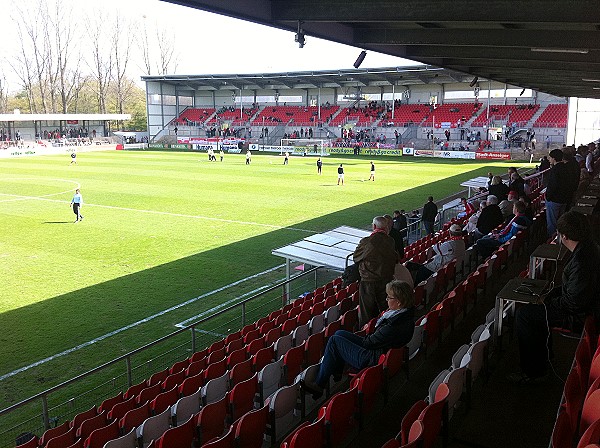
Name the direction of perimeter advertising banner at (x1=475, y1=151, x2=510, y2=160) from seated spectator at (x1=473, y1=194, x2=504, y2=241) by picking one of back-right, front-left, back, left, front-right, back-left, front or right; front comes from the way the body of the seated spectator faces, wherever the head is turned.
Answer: right

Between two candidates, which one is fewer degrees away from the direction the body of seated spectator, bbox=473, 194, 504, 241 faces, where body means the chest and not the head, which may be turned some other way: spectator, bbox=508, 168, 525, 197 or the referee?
the referee

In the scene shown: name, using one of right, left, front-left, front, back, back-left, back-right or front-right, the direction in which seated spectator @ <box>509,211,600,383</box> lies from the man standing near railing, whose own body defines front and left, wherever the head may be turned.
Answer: back

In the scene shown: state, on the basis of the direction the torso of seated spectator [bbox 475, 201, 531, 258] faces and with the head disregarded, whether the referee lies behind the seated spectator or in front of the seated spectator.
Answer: in front

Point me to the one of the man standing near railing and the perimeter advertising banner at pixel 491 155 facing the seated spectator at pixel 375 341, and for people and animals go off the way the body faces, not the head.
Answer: the perimeter advertising banner

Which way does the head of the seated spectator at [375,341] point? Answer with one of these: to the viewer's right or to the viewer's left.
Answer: to the viewer's left

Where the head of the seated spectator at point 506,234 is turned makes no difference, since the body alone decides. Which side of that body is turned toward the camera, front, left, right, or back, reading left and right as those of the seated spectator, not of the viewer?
left

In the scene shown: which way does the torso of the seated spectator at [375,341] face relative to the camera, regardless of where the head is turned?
to the viewer's left

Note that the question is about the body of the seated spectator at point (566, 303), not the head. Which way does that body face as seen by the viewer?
to the viewer's left

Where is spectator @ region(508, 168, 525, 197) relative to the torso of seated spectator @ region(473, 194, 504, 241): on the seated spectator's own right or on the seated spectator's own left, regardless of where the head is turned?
on the seated spectator's own right

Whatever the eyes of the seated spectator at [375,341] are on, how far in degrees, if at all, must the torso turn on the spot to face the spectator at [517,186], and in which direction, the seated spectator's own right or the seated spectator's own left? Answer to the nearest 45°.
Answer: approximately 90° to the seated spectator's own right

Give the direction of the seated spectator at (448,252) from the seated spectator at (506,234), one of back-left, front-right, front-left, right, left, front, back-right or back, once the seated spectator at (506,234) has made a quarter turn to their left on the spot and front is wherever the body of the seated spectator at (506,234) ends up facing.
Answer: front-right

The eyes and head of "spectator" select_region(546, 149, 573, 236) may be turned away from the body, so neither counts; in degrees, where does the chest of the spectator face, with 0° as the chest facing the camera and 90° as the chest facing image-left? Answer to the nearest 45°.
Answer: approximately 90°

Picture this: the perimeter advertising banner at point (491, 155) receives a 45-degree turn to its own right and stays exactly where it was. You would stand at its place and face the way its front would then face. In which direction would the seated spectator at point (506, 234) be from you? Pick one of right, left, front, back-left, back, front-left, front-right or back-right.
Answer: front-left

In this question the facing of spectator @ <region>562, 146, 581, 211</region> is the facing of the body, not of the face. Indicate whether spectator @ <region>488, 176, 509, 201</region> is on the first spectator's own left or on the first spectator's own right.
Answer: on the first spectator's own right

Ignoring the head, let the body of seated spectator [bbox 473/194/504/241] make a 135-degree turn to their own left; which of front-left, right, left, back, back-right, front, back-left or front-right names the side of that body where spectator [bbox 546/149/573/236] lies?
front
